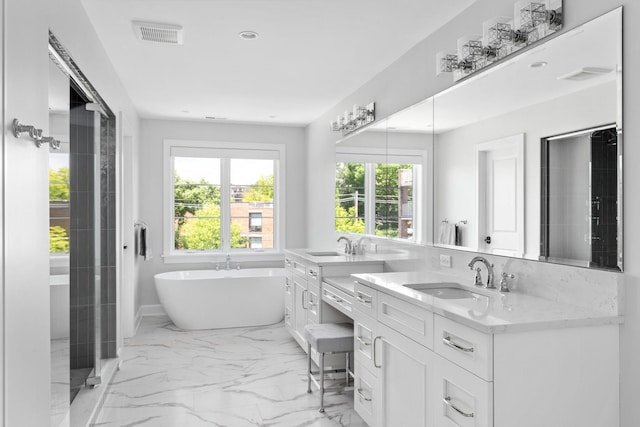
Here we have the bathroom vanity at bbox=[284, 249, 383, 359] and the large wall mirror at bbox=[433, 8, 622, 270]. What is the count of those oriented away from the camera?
0

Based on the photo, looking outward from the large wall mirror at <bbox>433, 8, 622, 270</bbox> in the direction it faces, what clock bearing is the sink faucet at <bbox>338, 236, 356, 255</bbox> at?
The sink faucet is roughly at 3 o'clock from the large wall mirror.

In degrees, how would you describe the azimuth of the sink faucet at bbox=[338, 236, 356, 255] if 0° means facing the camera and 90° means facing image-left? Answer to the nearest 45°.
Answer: approximately 45°

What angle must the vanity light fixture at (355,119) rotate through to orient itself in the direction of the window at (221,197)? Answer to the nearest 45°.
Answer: approximately 90° to its right

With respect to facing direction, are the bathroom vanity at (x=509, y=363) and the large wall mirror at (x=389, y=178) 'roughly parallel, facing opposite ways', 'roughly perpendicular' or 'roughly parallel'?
roughly parallel

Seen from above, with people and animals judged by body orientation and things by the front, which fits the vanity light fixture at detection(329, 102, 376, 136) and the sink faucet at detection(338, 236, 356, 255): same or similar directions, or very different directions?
same or similar directions

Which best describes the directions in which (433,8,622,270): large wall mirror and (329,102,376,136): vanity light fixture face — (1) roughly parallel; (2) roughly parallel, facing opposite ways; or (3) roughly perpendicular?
roughly parallel

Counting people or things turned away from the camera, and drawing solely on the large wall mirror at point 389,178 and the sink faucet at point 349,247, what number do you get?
0

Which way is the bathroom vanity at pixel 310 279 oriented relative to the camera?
to the viewer's left

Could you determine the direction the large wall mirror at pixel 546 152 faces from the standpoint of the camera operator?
facing the viewer and to the left of the viewer

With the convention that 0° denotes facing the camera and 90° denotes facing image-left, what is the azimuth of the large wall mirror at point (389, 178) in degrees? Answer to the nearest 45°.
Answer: approximately 45°

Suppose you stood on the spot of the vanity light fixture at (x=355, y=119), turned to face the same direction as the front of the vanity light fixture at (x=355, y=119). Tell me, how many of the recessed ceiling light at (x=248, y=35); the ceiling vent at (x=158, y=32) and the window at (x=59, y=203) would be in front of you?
3

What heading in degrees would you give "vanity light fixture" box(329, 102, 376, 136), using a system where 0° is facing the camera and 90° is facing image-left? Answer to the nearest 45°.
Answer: approximately 45°

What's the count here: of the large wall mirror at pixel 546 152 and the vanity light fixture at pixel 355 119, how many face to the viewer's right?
0
